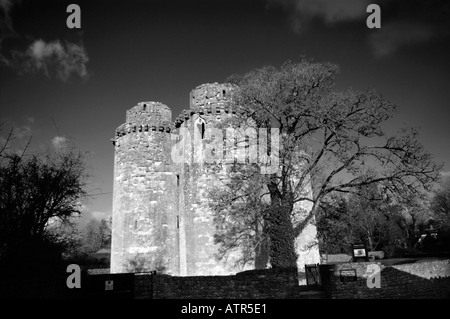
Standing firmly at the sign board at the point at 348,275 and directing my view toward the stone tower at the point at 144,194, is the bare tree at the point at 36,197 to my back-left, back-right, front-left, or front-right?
front-left

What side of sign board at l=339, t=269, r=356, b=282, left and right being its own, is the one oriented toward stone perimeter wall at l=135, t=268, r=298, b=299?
right

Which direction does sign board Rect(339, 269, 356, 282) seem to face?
toward the camera

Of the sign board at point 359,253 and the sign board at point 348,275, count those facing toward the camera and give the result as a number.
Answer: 2

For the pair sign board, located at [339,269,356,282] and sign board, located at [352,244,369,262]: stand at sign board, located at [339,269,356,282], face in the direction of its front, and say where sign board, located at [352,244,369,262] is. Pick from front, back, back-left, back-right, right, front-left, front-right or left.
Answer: back

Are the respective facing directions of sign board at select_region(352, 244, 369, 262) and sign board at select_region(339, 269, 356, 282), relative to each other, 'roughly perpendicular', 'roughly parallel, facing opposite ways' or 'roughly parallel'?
roughly parallel

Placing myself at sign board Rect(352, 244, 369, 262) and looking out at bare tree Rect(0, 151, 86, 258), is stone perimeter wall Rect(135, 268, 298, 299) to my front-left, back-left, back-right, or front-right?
front-left

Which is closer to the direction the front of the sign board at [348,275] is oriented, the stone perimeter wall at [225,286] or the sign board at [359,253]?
the stone perimeter wall

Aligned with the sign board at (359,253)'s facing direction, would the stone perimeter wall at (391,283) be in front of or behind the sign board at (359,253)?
in front

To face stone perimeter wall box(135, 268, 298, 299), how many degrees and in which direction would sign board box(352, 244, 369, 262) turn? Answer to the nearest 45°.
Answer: approximately 45° to its right

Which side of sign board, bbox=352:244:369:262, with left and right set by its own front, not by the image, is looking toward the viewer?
front
